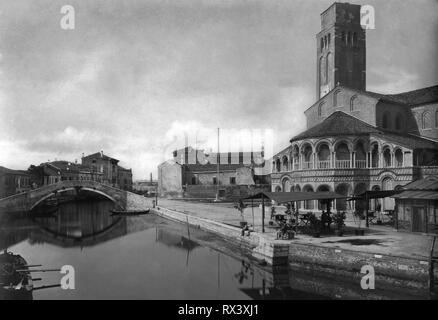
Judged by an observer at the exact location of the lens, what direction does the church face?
facing away from the viewer and to the right of the viewer

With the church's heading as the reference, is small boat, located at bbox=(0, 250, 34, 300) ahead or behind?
behind

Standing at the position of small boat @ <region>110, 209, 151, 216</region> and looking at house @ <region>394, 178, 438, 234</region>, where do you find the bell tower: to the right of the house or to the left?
left

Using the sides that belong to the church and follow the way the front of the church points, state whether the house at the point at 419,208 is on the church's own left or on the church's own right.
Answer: on the church's own right

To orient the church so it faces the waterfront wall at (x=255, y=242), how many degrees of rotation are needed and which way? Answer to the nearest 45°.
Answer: approximately 135° to its right
